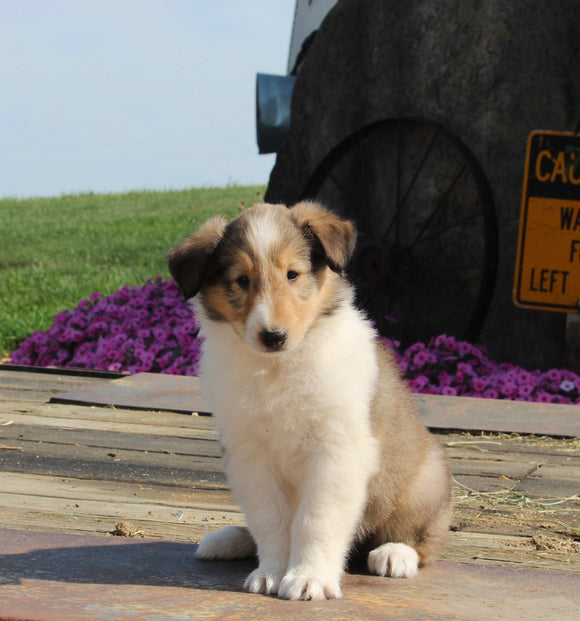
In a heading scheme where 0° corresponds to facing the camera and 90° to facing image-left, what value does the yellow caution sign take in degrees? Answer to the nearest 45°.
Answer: approximately 0°

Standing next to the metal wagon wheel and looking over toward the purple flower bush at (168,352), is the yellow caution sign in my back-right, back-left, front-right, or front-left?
back-left

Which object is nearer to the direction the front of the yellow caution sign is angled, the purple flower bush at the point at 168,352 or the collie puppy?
the collie puppy

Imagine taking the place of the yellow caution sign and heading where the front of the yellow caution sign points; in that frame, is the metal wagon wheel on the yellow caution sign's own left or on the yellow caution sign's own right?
on the yellow caution sign's own right

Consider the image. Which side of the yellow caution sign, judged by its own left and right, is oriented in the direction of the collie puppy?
front
